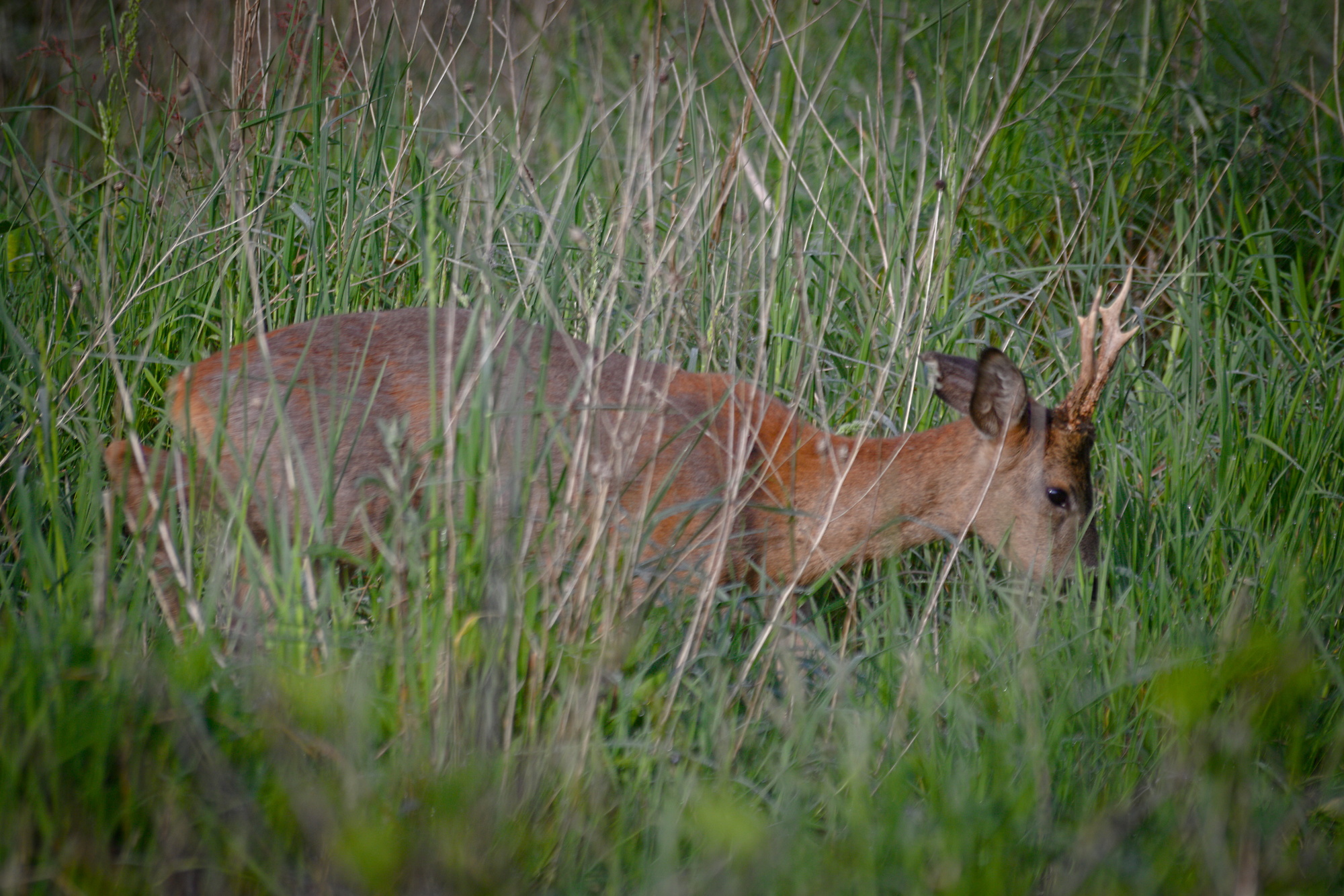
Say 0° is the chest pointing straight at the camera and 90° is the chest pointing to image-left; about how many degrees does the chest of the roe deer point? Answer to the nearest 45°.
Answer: approximately 270°
